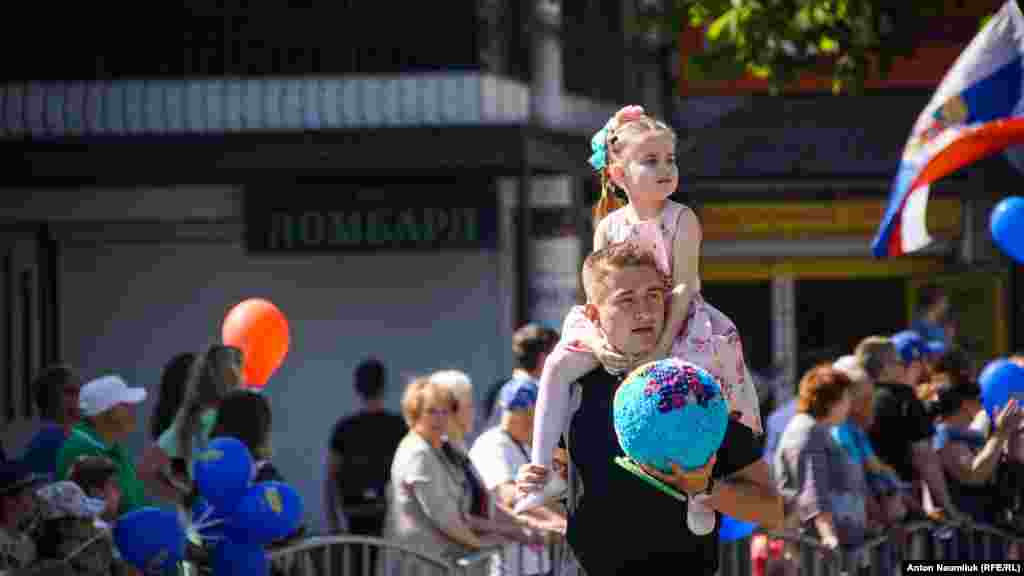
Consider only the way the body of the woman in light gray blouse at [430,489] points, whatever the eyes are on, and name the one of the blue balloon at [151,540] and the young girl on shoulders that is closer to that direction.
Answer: the young girl on shoulders

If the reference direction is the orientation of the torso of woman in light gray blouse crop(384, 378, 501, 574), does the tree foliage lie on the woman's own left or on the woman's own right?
on the woman's own left

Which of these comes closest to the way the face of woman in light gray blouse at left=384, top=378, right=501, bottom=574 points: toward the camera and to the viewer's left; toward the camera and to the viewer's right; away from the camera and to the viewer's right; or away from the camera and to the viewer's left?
toward the camera and to the viewer's right

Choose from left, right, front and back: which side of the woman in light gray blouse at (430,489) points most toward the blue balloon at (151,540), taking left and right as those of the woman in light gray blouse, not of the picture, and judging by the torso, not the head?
right

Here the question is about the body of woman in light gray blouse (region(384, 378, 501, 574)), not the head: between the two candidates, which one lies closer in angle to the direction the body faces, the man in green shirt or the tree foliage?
the tree foliage

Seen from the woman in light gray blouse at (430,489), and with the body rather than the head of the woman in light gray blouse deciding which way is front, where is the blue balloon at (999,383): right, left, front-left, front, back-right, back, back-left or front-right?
front-left

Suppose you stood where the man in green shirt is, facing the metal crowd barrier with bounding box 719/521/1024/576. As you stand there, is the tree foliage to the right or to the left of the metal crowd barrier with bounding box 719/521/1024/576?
left

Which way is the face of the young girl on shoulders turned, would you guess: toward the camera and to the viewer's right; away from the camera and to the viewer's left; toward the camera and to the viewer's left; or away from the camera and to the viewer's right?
toward the camera and to the viewer's right

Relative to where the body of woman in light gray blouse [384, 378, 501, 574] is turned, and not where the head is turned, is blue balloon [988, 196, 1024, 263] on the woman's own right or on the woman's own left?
on the woman's own left

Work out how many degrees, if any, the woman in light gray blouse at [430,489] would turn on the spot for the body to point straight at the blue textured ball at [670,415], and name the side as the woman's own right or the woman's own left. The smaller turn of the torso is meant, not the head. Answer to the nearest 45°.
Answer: approximately 45° to the woman's own right

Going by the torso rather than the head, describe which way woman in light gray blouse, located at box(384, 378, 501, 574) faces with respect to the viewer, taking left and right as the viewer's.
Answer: facing the viewer and to the right of the viewer

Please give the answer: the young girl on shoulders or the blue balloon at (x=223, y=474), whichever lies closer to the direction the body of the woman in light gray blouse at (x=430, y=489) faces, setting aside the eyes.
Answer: the young girl on shoulders

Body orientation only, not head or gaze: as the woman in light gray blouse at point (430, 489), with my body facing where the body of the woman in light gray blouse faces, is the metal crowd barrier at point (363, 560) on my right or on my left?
on my right

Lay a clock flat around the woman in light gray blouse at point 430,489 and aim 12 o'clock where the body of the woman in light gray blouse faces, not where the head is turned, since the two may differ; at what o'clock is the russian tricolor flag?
The russian tricolor flag is roughly at 10 o'clock from the woman in light gray blouse.

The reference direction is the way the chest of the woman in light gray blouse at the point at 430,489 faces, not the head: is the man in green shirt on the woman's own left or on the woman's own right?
on the woman's own right
